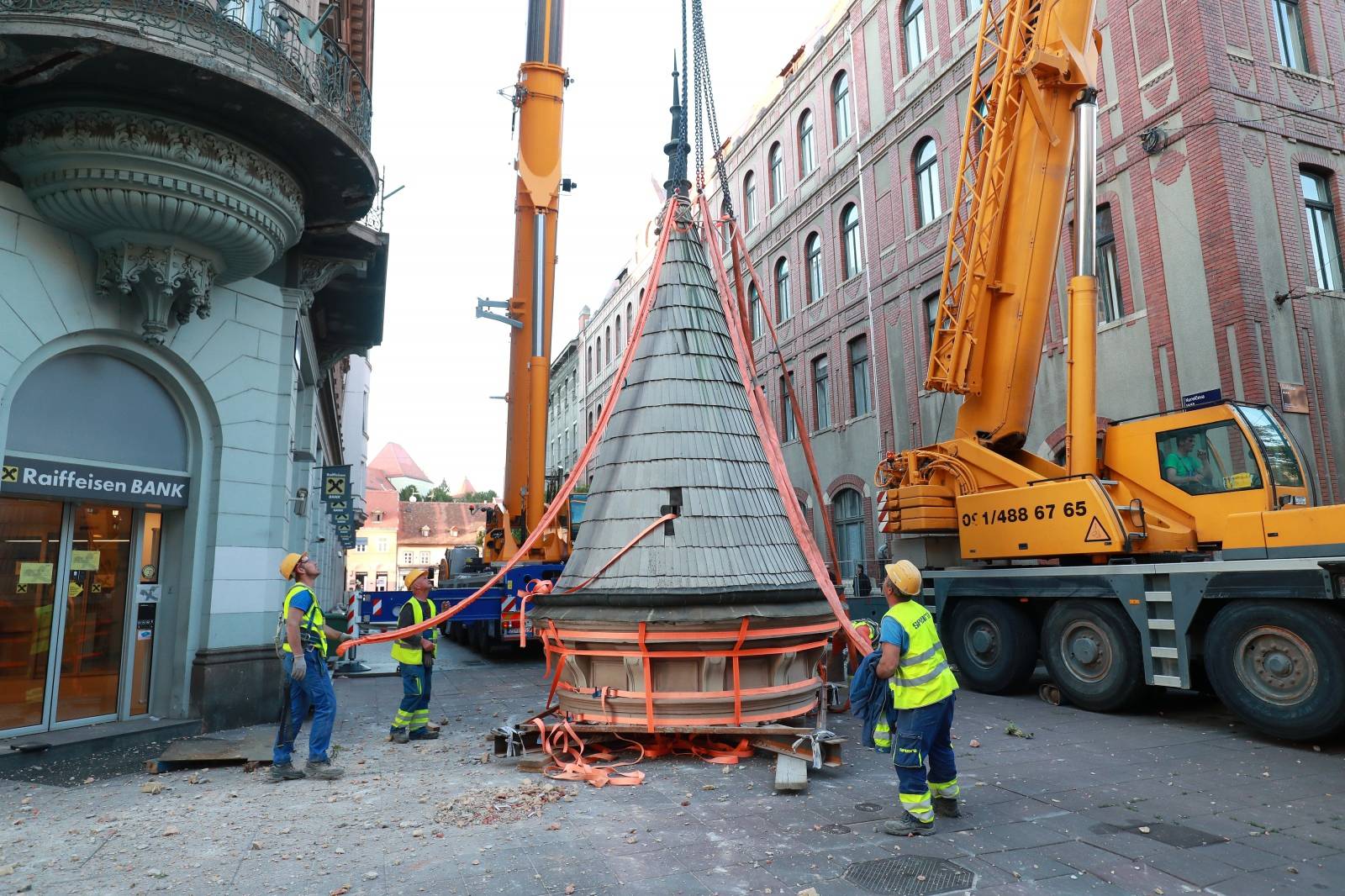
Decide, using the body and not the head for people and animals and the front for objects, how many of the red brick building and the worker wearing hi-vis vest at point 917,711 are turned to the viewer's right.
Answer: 0

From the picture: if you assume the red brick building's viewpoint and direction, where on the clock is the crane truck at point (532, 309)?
The crane truck is roughly at 1 o'clock from the red brick building.

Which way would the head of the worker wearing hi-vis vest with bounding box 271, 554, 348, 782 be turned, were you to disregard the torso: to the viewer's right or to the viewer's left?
to the viewer's right

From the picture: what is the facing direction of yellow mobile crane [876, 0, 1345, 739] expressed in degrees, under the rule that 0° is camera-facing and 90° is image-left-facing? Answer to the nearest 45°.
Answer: approximately 315°

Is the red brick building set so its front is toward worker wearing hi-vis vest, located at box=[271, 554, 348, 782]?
yes

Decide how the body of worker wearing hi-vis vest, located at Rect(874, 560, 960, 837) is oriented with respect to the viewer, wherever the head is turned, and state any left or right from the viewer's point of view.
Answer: facing away from the viewer and to the left of the viewer

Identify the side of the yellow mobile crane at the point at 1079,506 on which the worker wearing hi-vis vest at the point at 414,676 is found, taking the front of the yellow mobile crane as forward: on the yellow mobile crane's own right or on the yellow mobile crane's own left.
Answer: on the yellow mobile crane's own right

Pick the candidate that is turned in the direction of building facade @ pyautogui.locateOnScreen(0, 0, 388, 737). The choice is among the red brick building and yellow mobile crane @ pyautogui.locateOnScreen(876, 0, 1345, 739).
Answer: the red brick building

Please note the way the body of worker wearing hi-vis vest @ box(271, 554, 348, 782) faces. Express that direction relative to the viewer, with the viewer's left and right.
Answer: facing to the right of the viewer

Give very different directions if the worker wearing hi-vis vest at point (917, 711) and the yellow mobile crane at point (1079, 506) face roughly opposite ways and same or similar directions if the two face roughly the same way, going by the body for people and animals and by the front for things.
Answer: very different directions

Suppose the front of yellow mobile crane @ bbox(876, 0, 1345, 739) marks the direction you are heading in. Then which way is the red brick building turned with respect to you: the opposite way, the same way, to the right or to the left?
to the right

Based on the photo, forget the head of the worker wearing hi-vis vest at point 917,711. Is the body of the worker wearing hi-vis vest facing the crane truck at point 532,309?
yes

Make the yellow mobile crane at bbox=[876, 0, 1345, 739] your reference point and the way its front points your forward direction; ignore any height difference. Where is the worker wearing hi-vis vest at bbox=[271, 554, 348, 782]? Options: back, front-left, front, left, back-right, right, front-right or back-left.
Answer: right

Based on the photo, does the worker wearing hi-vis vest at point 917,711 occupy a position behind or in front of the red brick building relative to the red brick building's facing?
in front

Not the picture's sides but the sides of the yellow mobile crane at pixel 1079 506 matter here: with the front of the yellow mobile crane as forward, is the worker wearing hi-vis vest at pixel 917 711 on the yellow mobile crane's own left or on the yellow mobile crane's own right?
on the yellow mobile crane's own right

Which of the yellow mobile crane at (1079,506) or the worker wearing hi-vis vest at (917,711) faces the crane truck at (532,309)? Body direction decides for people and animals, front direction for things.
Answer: the worker wearing hi-vis vest
